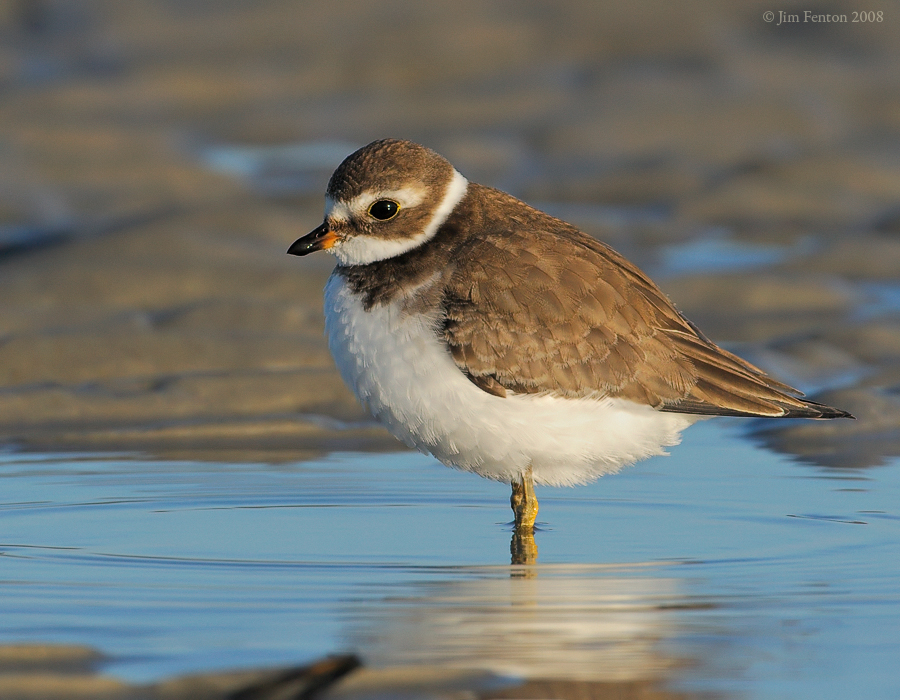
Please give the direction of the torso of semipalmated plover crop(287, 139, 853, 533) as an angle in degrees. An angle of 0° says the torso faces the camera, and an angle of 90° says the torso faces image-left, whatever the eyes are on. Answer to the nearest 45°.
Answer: approximately 90°
